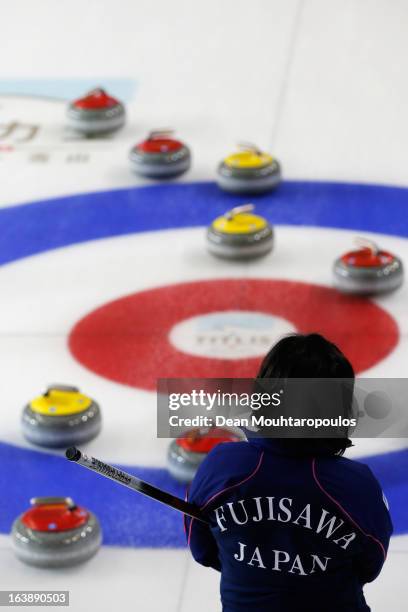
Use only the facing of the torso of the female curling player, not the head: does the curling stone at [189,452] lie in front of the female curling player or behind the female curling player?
in front

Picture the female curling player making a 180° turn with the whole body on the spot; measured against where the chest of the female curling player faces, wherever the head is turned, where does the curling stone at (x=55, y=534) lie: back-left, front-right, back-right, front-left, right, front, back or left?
back-right

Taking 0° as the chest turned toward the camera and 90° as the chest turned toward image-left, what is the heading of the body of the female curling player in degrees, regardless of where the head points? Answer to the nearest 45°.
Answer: approximately 180°

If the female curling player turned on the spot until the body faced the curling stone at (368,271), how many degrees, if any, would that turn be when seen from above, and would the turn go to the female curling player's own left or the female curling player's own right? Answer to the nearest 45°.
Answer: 0° — they already face it

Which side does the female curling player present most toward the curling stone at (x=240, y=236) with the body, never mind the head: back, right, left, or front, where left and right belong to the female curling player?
front

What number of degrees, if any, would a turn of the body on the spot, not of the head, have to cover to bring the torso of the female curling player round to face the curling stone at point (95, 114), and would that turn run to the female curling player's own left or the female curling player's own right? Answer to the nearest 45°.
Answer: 0° — they already face it

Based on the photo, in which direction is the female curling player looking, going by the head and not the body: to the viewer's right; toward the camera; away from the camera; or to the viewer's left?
away from the camera
